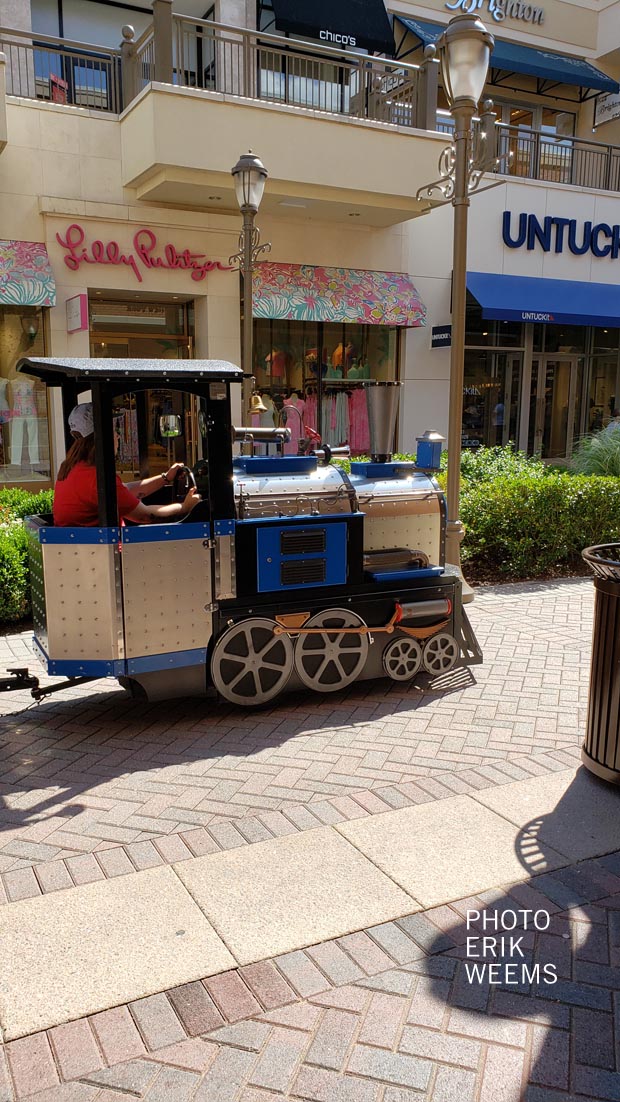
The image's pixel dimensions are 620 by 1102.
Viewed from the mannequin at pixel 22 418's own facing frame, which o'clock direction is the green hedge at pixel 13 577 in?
The green hedge is roughly at 12 o'clock from the mannequin.

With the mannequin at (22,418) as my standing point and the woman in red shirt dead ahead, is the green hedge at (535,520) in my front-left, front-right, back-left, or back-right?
front-left

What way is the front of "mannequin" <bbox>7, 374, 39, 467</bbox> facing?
toward the camera

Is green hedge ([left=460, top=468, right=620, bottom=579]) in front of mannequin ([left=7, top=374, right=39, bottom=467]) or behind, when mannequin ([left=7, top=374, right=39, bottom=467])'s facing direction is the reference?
in front

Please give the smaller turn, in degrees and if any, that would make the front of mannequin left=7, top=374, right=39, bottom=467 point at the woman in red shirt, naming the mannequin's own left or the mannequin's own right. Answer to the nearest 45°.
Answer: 0° — it already faces them

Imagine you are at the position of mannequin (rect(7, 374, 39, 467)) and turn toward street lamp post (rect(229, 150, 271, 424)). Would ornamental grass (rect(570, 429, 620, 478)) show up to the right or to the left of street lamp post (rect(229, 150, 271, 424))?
left

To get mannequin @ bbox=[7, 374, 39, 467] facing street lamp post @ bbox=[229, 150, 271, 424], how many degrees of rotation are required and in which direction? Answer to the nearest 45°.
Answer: approximately 45° to its left

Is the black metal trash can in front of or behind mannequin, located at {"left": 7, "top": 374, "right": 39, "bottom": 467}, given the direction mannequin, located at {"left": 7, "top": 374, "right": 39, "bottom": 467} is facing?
in front

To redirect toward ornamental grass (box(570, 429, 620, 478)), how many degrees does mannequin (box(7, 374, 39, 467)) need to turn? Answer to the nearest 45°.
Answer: approximately 45° to its left

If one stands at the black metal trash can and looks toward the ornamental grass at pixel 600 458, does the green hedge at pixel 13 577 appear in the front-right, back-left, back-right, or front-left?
front-left

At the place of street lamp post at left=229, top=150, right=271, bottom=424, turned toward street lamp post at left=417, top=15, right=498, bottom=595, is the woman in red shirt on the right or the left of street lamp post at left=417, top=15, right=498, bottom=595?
right

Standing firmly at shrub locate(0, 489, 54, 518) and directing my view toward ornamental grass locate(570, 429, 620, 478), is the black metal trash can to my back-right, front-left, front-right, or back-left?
front-right
